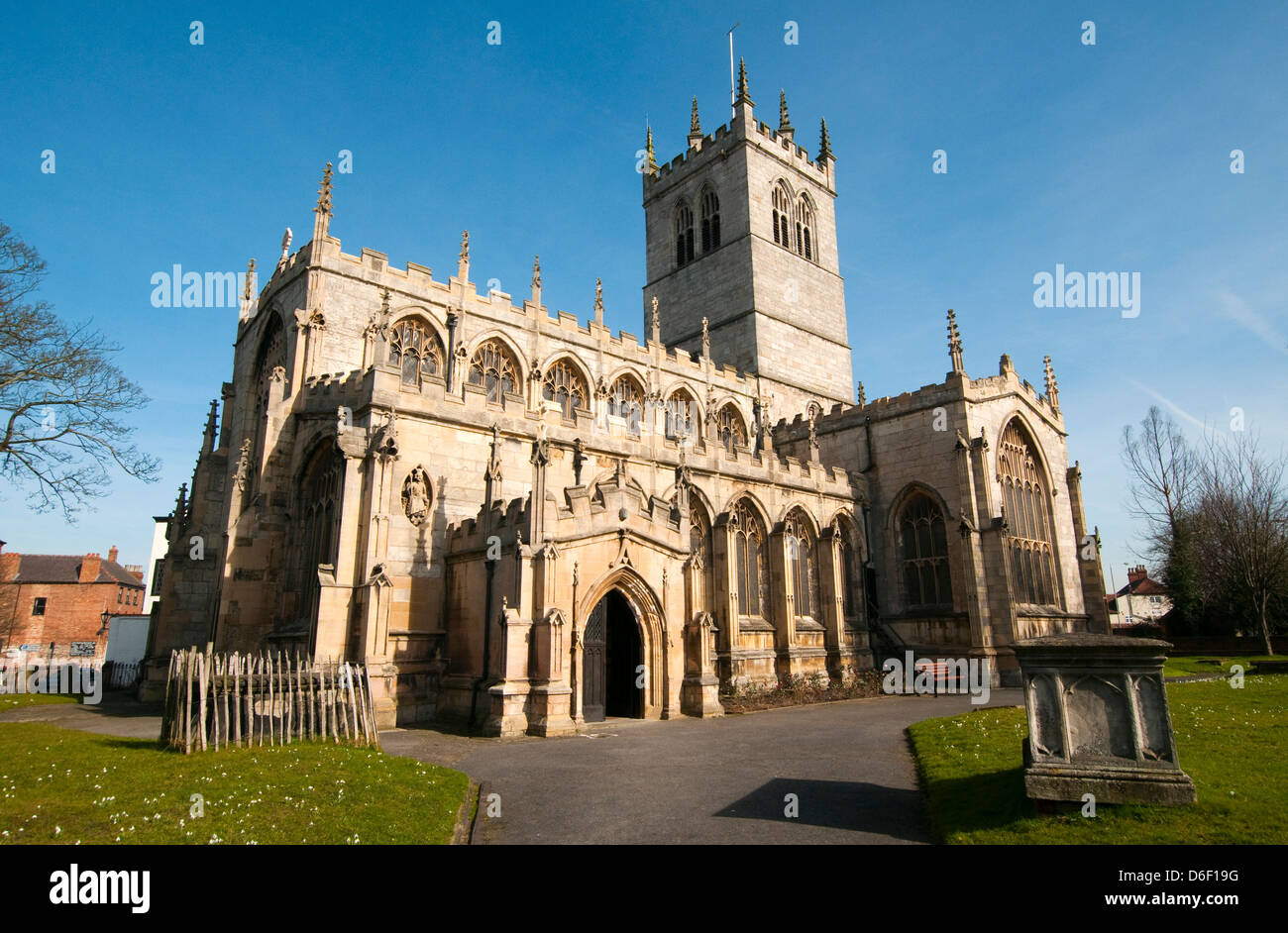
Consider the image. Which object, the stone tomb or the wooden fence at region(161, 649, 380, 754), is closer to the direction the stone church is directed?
the stone tomb

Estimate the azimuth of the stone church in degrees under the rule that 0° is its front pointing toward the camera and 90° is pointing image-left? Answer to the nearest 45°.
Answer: approximately 315°

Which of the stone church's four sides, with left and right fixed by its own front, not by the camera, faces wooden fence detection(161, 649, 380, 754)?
right

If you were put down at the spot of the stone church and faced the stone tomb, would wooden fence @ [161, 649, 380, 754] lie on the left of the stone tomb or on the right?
right
